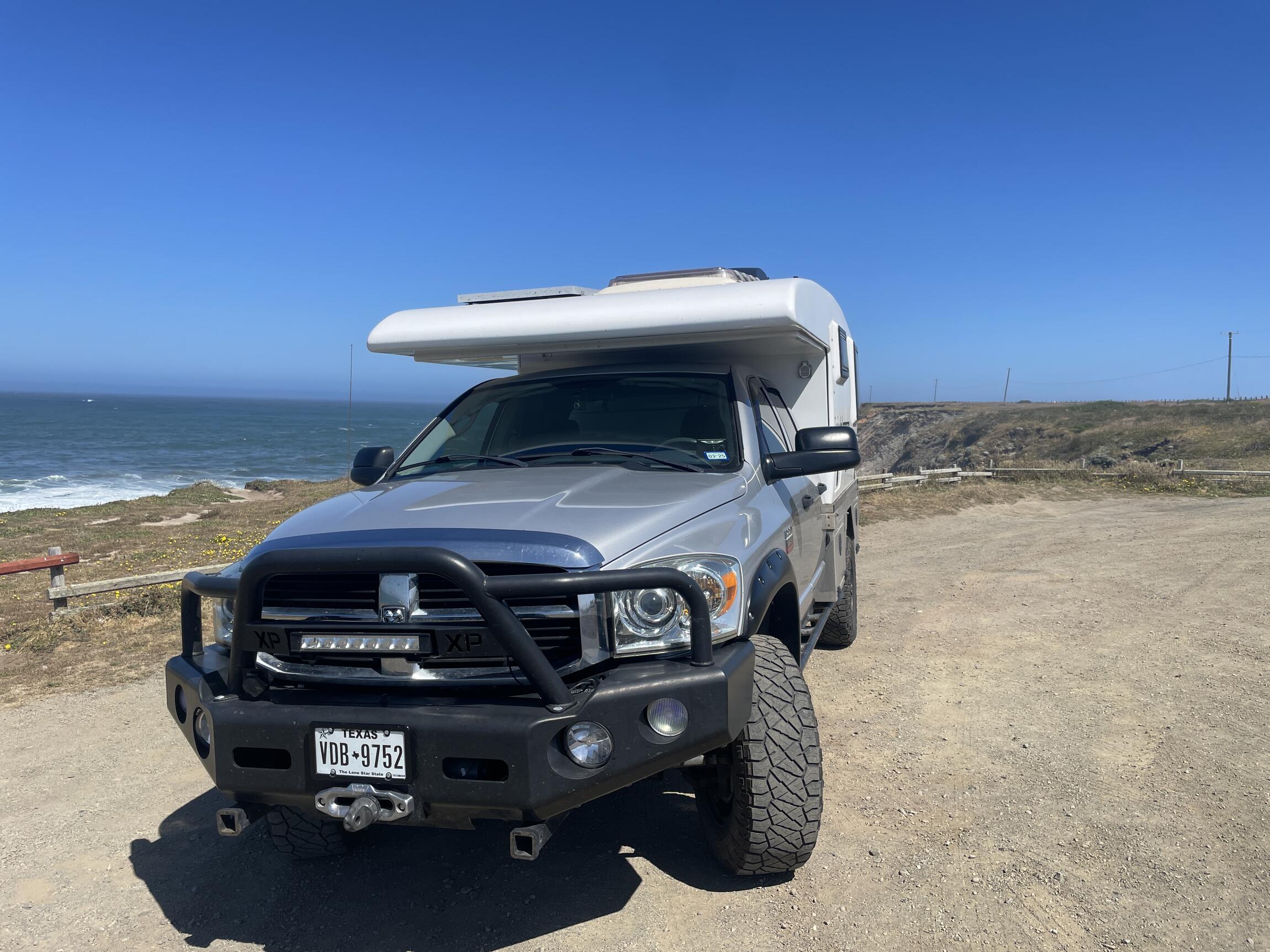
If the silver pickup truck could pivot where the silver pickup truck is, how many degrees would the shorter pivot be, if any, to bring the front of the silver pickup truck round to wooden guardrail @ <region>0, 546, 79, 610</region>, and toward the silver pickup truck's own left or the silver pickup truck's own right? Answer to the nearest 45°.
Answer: approximately 90° to the silver pickup truck's own right

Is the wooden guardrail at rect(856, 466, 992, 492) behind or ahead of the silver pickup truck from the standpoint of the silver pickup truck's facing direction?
behind

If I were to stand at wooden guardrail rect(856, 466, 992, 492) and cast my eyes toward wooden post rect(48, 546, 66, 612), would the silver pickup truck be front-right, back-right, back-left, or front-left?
front-left

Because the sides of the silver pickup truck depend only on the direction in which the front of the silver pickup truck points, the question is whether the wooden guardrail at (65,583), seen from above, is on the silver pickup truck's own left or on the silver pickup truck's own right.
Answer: on the silver pickup truck's own right

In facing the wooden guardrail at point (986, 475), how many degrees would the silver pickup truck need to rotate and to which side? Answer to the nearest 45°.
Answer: approximately 180°
